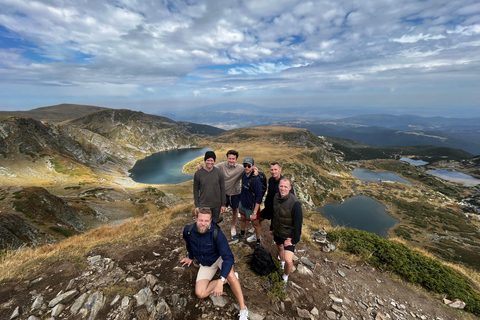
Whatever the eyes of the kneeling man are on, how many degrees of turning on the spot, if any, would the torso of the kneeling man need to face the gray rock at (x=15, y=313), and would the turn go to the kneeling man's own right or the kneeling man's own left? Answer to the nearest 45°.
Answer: approximately 90° to the kneeling man's own right

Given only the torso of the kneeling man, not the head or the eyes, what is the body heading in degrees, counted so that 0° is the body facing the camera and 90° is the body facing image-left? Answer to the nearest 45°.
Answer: approximately 0°

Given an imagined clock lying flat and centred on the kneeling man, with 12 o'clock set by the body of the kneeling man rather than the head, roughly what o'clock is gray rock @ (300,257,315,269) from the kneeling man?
The gray rock is roughly at 8 o'clock from the kneeling man.

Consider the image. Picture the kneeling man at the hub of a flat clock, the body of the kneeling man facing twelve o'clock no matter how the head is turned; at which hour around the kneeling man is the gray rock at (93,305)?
The gray rock is roughly at 3 o'clock from the kneeling man.

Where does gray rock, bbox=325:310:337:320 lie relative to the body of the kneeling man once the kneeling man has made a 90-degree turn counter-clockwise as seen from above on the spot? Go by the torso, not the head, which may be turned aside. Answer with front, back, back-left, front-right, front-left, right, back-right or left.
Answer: front

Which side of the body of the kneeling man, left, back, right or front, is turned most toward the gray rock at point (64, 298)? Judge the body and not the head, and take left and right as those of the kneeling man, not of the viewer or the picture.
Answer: right

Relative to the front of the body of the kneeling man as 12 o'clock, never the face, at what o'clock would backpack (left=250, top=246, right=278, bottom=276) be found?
The backpack is roughly at 8 o'clock from the kneeling man.

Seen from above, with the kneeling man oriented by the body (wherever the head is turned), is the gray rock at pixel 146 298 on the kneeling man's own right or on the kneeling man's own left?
on the kneeling man's own right

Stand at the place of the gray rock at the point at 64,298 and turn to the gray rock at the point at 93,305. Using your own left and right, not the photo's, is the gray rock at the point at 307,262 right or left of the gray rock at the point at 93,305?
left

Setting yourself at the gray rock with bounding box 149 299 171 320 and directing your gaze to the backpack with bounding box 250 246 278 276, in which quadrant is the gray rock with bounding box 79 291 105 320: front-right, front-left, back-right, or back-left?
back-left
